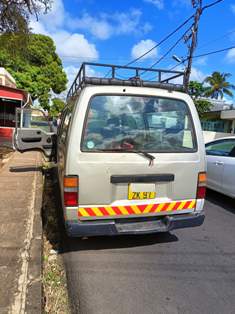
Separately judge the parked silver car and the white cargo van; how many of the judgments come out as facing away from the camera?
1

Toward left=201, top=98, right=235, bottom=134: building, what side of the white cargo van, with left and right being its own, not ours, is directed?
front

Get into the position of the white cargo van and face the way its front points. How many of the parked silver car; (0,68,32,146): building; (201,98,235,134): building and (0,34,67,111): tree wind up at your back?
0

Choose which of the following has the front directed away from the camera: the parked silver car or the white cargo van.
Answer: the white cargo van

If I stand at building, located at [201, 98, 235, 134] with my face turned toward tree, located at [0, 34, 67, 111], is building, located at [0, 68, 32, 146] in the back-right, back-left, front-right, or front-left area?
front-left

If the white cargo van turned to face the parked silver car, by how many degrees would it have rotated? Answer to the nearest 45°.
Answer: approximately 45° to its right

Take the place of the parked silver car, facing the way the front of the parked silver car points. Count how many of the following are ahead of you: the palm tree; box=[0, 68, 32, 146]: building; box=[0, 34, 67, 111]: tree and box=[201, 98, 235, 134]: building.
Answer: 0

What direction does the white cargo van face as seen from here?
away from the camera

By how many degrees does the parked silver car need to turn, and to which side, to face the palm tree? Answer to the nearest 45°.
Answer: approximately 135° to its left

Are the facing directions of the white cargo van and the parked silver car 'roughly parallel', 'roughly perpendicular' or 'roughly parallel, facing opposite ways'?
roughly parallel, facing opposite ways

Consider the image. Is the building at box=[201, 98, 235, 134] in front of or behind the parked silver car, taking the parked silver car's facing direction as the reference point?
behind

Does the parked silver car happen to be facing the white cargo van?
no
